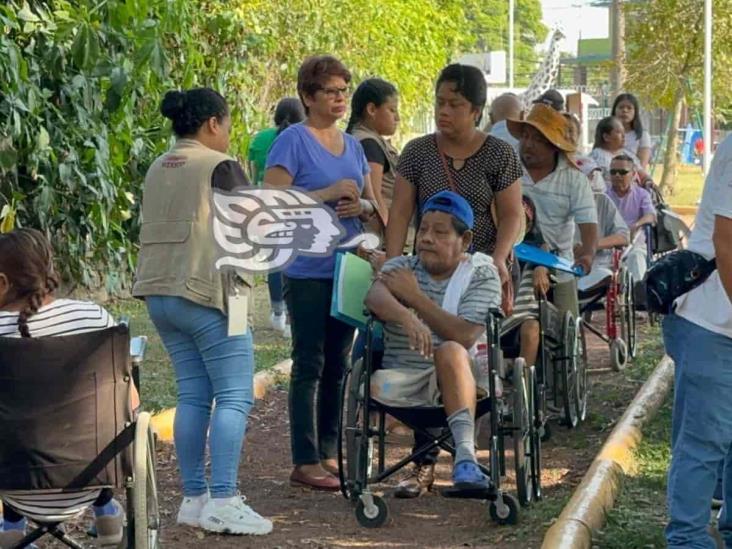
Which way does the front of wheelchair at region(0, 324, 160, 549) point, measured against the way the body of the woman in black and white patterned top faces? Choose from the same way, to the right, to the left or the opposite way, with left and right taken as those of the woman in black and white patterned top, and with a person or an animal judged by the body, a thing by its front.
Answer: the opposite way

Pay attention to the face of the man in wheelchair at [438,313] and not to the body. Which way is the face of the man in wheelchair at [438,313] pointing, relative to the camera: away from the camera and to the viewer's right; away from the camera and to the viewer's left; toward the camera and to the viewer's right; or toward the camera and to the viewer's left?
toward the camera and to the viewer's left

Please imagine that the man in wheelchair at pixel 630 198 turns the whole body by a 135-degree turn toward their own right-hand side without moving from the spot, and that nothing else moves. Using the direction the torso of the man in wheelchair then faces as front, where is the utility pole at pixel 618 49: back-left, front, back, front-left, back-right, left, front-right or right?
front

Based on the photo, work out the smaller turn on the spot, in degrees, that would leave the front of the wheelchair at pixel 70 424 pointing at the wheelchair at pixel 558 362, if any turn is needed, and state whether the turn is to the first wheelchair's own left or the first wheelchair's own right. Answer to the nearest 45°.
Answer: approximately 45° to the first wheelchair's own right

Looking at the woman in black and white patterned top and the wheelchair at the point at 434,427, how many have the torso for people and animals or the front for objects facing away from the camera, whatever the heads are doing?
0

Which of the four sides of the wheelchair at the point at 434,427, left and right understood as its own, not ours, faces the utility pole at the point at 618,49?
back

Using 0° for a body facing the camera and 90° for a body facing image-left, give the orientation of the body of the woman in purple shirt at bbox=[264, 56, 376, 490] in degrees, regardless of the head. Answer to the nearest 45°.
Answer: approximately 315°

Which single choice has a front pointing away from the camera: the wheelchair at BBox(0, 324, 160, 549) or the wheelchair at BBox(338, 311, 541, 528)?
the wheelchair at BBox(0, 324, 160, 549)

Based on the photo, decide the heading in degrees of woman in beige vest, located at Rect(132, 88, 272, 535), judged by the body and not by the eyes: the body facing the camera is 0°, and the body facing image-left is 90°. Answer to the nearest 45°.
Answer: approximately 225°

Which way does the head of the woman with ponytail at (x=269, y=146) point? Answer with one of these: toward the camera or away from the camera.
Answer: away from the camera

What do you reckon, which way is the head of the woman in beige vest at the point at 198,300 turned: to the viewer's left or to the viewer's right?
to the viewer's right

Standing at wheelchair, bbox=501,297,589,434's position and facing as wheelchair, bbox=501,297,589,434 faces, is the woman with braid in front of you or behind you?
in front

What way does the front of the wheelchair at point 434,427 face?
toward the camera

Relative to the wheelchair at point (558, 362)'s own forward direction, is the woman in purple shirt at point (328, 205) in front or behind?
in front

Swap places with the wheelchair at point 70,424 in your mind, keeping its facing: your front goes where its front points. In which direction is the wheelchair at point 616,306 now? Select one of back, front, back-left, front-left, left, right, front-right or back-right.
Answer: front-right
